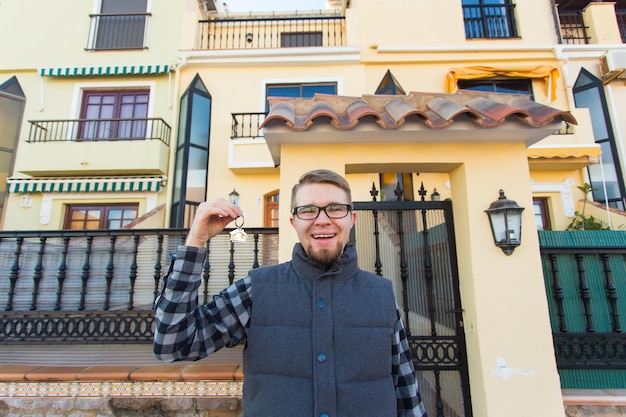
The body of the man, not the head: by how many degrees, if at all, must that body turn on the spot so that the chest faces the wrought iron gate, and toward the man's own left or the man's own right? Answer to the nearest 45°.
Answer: approximately 135° to the man's own left

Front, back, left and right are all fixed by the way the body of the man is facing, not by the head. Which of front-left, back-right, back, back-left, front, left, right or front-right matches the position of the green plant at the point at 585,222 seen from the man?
back-left

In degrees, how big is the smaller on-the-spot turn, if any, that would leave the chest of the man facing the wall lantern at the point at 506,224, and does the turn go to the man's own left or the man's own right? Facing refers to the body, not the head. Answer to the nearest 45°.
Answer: approximately 135° to the man's own left

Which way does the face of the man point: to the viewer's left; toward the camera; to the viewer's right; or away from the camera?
toward the camera

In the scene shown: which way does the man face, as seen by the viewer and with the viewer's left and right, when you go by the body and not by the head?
facing the viewer
